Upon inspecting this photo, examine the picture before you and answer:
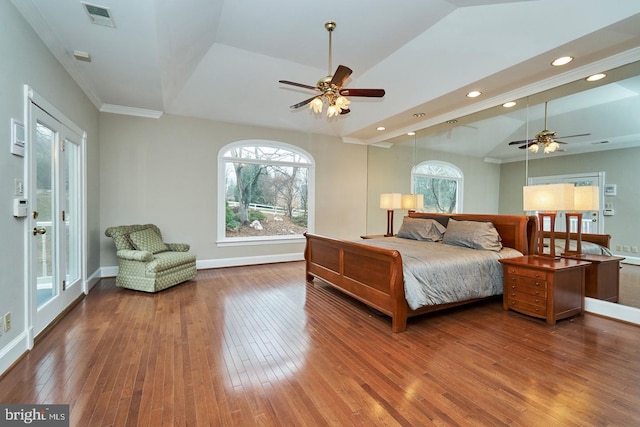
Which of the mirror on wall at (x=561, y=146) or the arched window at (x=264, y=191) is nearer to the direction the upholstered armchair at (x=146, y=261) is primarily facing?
the mirror on wall

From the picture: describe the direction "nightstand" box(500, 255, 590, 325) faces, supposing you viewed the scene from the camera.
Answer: facing the viewer and to the left of the viewer

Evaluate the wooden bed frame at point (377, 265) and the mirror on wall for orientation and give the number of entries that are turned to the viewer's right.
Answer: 0

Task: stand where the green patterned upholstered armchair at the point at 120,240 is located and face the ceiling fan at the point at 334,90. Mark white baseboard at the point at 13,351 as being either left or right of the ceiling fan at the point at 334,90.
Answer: right

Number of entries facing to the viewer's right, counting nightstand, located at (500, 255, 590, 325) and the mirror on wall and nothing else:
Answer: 0

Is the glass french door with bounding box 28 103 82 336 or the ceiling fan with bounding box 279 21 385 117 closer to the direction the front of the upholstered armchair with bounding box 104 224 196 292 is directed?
the ceiling fan

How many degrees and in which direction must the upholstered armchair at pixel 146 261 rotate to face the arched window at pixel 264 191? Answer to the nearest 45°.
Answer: approximately 90° to its left

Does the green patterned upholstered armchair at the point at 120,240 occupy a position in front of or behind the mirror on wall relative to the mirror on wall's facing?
in front
